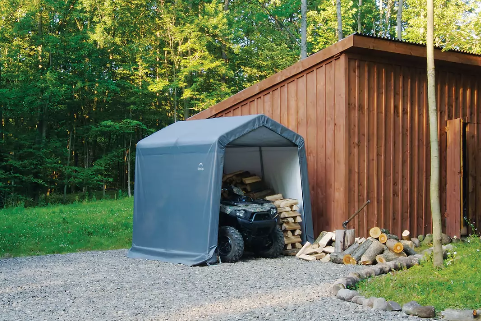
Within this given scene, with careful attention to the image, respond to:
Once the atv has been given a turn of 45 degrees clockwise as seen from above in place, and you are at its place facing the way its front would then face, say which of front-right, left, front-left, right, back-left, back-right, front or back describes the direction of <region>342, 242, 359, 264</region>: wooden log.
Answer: left

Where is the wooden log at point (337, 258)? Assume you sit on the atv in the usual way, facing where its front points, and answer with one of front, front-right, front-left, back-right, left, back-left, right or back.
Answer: front-left

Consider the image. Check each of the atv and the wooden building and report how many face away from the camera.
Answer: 0

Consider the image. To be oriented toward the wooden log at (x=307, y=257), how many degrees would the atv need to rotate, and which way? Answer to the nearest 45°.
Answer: approximately 45° to its left

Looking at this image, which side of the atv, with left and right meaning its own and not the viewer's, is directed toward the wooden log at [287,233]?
left

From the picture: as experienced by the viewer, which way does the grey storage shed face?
facing the viewer and to the right of the viewer

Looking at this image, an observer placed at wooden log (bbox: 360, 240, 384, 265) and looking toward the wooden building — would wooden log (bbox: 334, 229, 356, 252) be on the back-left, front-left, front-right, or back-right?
front-left

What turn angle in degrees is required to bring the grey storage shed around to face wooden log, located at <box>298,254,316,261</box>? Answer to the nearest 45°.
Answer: approximately 45° to its left

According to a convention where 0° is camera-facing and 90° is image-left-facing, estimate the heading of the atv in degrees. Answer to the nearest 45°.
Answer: approximately 315°

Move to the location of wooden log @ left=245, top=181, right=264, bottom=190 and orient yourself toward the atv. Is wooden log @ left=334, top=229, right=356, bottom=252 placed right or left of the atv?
left

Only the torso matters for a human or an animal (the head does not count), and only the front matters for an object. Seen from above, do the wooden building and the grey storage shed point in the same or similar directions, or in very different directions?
same or similar directions

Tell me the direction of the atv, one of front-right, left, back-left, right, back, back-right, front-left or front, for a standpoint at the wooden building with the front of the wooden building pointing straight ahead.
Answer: right

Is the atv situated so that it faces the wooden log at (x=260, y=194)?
no

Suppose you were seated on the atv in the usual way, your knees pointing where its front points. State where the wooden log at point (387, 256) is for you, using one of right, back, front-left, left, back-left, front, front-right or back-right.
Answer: front-left

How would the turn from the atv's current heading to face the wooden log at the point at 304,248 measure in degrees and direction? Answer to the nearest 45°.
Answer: approximately 45° to its left

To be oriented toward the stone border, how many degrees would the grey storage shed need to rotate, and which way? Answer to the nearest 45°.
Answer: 0° — it already faces it

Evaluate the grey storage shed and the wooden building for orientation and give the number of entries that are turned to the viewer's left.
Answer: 0

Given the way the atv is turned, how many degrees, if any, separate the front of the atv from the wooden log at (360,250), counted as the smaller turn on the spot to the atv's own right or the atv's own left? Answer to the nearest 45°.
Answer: approximately 45° to the atv's own left

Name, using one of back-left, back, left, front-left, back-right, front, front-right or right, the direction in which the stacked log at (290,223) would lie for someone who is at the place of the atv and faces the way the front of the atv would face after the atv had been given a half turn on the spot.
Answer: right

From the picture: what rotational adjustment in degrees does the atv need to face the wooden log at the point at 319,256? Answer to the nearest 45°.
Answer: approximately 45° to its left
